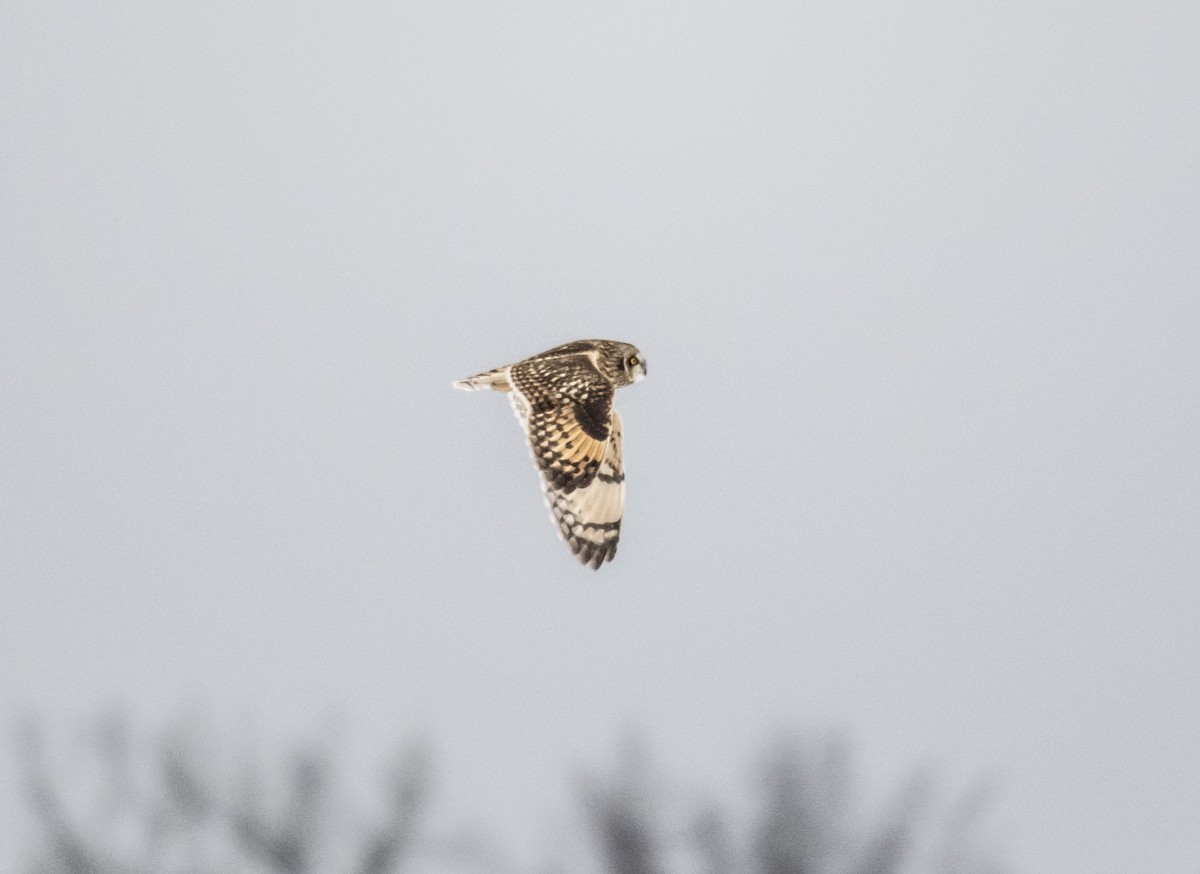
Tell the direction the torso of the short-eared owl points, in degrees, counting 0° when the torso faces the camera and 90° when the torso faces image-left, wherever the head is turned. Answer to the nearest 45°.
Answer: approximately 270°
